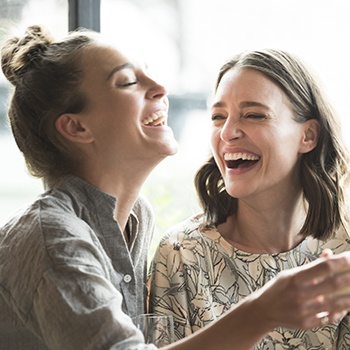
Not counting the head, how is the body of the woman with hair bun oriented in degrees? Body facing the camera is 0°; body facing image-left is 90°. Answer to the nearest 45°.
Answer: approximately 270°

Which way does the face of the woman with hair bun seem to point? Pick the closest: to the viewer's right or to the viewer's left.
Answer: to the viewer's right
